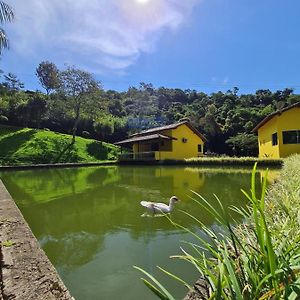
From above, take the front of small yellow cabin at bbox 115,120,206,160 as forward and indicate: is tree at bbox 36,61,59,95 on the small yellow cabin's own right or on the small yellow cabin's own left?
on the small yellow cabin's own right

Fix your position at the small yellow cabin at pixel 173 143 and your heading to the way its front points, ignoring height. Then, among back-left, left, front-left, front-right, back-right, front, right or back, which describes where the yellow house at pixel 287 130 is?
left

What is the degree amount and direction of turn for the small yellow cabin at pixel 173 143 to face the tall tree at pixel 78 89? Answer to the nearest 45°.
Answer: approximately 45° to its right

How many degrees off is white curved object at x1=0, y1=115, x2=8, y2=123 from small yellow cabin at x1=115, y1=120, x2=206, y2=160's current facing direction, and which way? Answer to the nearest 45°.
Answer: approximately 45° to its right

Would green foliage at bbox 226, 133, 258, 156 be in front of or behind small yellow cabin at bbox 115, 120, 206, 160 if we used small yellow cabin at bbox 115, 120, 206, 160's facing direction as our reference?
behind

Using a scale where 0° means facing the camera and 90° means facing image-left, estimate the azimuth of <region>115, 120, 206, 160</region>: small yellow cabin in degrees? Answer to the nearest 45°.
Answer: approximately 45°

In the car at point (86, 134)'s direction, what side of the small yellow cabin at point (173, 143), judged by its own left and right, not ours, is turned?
right

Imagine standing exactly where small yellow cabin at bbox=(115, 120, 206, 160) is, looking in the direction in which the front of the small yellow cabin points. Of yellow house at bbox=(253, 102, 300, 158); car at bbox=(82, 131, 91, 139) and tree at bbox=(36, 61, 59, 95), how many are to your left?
1
